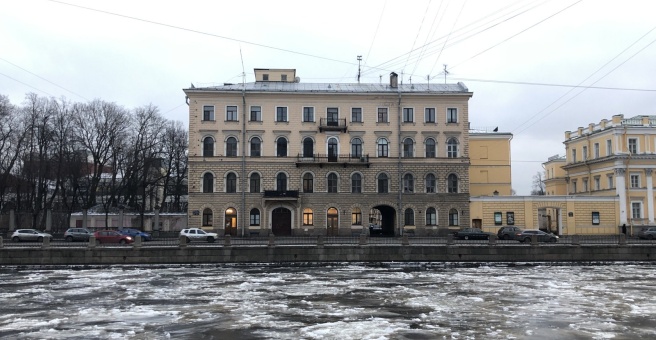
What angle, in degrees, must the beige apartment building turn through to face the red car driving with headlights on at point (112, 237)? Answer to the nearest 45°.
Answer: approximately 45° to its right

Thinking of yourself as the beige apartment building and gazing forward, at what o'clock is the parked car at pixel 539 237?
The parked car is roughly at 10 o'clock from the beige apartment building.

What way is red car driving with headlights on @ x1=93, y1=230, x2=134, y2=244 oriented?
to the viewer's right

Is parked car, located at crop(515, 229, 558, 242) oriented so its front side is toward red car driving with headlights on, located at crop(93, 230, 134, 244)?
no

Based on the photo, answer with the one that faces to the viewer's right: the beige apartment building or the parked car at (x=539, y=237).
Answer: the parked car

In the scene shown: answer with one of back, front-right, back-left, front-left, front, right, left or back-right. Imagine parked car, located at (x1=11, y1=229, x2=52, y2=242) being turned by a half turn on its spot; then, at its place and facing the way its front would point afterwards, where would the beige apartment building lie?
back

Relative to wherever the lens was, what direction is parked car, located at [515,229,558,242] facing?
facing to the right of the viewer

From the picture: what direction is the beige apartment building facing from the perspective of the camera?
toward the camera

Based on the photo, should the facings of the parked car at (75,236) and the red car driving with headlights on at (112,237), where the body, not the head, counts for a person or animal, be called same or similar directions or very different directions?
same or similar directions

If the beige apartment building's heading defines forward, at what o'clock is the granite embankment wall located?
The granite embankment wall is roughly at 12 o'clock from the beige apartment building.

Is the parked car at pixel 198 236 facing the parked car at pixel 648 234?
yes

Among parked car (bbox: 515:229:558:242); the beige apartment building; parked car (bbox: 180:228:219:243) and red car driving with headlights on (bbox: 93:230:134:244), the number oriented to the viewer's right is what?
3

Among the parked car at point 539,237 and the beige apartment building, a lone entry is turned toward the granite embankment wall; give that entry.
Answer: the beige apartment building

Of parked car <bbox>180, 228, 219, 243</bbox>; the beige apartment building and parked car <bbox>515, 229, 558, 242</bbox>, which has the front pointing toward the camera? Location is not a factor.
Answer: the beige apartment building

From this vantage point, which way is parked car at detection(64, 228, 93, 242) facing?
to the viewer's right

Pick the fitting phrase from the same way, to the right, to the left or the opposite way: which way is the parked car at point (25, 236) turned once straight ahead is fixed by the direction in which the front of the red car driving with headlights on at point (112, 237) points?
the same way

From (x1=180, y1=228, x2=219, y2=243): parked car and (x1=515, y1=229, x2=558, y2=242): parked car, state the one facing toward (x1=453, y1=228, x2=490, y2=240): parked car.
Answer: (x1=180, y1=228, x2=219, y2=243): parked car
